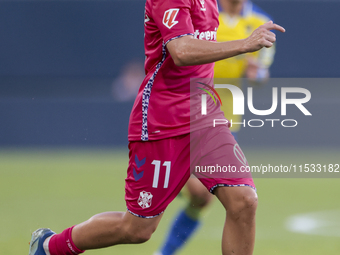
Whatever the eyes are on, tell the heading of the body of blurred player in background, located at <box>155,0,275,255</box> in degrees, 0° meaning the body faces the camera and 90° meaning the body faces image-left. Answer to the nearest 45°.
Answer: approximately 0°

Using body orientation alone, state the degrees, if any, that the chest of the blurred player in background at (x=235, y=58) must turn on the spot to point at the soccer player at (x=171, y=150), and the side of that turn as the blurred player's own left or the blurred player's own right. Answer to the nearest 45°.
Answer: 0° — they already face them

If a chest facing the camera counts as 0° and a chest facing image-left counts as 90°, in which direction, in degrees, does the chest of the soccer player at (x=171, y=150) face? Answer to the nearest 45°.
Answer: approximately 315°

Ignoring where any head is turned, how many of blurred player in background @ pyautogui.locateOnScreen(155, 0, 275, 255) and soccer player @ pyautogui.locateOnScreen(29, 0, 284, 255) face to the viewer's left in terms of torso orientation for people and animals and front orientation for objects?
0

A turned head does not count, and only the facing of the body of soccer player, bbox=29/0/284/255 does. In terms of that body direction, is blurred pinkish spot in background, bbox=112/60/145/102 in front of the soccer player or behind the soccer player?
behind

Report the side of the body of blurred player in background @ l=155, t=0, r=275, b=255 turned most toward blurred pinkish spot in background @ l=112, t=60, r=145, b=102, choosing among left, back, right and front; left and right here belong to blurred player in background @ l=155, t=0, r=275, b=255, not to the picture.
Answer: back

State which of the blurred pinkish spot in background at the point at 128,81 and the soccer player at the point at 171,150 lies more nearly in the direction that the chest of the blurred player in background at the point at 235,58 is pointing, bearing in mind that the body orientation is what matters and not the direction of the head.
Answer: the soccer player
